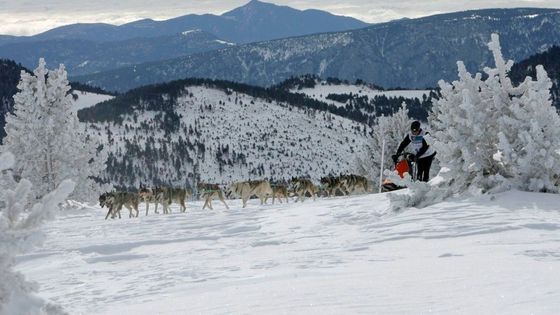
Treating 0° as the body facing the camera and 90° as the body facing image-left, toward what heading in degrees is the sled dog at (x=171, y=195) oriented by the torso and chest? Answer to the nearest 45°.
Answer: approximately 90°

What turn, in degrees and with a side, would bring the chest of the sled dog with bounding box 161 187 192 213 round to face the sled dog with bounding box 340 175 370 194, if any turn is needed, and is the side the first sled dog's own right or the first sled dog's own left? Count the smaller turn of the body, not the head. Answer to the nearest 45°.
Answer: approximately 135° to the first sled dog's own right

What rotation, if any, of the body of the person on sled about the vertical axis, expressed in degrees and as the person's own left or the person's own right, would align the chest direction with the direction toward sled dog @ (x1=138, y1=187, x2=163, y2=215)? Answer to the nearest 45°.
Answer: approximately 45° to the person's own right

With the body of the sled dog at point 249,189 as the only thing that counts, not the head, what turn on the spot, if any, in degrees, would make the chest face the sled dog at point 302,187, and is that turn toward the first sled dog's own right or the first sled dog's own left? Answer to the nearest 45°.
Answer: approximately 135° to the first sled dog's own right

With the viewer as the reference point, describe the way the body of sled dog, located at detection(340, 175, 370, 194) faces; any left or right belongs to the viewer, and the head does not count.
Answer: facing to the left of the viewer

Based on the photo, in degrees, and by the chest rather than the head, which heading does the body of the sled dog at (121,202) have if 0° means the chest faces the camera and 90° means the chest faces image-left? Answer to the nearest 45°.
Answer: approximately 90°

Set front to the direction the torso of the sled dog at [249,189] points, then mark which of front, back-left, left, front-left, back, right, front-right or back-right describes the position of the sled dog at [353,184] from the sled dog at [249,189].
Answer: back-right

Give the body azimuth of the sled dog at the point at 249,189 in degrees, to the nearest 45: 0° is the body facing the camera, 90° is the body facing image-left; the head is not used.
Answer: approximately 90°

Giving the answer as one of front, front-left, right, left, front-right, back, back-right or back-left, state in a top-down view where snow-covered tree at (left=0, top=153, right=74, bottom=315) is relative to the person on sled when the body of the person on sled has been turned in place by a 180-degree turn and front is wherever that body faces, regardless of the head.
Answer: back-right

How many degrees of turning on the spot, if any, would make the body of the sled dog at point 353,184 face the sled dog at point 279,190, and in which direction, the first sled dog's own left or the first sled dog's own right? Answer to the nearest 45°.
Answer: approximately 45° to the first sled dog's own left

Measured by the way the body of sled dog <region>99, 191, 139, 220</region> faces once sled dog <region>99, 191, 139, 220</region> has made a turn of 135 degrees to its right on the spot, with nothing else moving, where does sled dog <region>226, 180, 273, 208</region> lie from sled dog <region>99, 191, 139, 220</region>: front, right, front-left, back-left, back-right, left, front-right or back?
front-right

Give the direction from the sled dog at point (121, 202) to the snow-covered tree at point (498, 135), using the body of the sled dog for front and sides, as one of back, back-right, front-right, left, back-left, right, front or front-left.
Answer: back-left

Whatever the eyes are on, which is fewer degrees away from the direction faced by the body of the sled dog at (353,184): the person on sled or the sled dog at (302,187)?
the sled dog

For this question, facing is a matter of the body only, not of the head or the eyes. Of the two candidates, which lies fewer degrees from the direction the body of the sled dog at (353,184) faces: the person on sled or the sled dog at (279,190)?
the sled dog

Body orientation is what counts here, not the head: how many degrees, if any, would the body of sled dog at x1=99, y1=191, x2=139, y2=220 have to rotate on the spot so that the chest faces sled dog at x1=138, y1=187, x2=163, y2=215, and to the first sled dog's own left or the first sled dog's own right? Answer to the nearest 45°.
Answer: approximately 135° to the first sled dog's own right
